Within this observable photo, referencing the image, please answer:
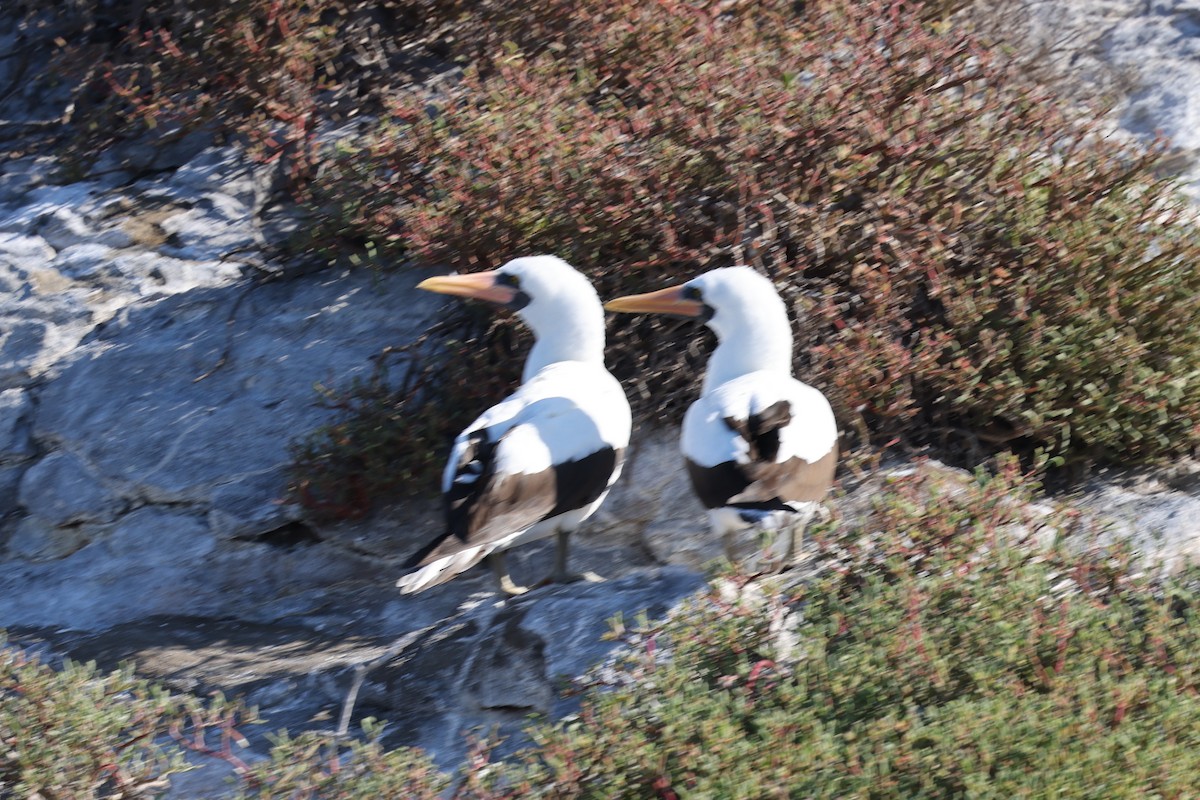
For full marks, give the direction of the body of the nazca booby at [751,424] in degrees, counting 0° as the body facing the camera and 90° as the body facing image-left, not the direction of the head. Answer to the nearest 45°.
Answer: approximately 180°

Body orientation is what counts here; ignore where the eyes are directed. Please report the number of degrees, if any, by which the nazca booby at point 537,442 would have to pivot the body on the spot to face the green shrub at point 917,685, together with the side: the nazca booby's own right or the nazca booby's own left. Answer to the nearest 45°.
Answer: approximately 90° to the nazca booby's own right

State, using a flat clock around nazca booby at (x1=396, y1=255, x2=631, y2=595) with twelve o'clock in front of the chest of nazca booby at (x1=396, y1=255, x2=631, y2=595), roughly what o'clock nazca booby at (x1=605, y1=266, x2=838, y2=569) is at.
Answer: nazca booby at (x1=605, y1=266, x2=838, y2=569) is roughly at 2 o'clock from nazca booby at (x1=396, y1=255, x2=631, y2=595).

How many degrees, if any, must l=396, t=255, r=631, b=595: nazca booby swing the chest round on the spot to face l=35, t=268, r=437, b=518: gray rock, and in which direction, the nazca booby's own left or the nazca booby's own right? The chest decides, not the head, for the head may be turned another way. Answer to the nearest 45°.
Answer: approximately 90° to the nazca booby's own left

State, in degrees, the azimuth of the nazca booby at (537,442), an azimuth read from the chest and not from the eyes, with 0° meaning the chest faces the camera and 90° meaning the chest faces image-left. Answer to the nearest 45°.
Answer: approximately 225°

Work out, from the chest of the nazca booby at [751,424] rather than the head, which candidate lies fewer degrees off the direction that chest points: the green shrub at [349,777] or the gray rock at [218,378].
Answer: the gray rock
